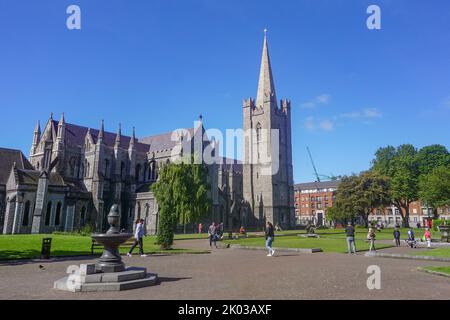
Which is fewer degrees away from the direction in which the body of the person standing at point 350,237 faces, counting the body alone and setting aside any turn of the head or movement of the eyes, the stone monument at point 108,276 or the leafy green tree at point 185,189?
the leafy green tree

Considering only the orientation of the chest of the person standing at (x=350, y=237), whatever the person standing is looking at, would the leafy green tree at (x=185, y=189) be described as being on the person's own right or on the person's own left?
on the person's own left

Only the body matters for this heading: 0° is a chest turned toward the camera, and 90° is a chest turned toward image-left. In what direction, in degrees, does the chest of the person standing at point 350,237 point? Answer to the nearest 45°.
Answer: approximately 180°

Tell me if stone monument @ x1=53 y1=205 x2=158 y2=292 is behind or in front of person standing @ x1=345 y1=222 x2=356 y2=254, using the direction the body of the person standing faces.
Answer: behind

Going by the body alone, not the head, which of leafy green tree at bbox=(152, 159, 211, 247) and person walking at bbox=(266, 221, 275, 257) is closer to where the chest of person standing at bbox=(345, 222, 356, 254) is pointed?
the leafy green tree

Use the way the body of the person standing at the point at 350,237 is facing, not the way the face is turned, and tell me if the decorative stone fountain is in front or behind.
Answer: behind

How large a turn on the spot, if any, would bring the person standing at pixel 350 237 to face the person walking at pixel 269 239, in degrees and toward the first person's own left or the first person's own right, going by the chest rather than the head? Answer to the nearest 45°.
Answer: approximately 135° to the first person's own left
